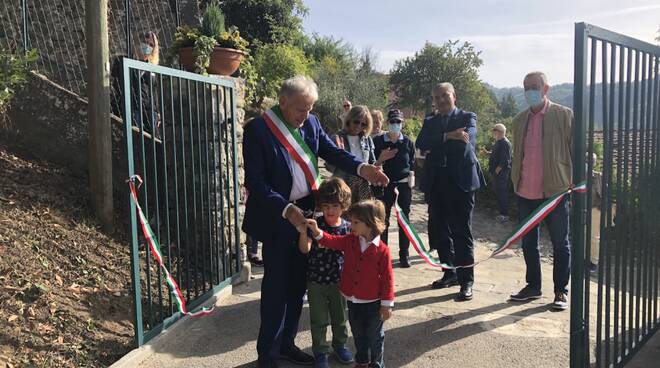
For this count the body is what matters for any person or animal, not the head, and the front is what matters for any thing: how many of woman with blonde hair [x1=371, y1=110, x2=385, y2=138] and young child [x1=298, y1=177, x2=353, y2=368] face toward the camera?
2

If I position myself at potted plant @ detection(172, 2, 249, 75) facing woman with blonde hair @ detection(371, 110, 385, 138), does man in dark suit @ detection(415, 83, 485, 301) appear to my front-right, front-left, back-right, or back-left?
front-right

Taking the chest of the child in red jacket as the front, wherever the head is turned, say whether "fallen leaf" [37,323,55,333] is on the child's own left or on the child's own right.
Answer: on the child's own right

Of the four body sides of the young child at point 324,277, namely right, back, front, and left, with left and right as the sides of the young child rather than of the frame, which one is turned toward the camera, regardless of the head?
front

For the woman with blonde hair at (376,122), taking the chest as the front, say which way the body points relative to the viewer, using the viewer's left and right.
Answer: facing the viewer

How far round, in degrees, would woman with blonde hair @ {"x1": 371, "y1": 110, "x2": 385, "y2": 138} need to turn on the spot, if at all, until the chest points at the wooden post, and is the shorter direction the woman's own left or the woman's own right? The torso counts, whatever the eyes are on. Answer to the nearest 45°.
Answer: approximately 45° to the woman's own right

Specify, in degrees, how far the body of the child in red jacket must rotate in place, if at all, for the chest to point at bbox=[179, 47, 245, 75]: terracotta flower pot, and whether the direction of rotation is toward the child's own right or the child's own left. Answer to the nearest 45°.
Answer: approximately 90° to the child's own right

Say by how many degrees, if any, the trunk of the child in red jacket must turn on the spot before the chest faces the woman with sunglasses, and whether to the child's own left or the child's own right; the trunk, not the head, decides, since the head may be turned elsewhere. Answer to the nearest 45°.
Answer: approximately 135° to the child's own right

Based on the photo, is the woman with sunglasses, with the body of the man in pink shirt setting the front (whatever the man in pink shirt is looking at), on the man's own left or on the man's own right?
on the man's own right

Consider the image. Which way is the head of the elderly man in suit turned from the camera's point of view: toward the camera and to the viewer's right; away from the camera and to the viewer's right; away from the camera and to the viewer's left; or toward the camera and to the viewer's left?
toward the camera and to the viewer's right

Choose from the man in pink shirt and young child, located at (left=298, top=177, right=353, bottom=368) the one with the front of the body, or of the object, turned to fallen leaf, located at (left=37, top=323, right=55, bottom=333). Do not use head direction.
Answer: the man in pink shirt

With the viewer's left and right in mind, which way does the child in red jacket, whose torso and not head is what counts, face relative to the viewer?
facing the viewer and to the left of the viewer
